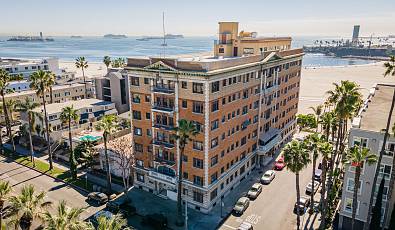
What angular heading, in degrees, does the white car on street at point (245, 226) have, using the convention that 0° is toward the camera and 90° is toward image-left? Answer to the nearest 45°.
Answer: approximately 45°

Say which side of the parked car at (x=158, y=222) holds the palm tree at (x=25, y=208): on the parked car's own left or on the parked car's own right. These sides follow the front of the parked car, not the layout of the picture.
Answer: on the parked car's own left

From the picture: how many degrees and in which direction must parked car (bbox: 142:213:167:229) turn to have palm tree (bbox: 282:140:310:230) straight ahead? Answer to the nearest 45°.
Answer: approximately 180°

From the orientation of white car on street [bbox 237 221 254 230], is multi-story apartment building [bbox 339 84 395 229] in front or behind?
behind

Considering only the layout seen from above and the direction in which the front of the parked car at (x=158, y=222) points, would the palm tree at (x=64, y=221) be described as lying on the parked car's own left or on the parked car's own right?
on the parked car's own left

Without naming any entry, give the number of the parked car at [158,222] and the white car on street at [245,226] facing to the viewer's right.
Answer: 0

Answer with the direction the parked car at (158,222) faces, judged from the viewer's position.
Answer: facing away from the viewer and to the left of the viewer

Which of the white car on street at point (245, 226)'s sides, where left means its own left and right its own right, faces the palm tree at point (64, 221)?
front

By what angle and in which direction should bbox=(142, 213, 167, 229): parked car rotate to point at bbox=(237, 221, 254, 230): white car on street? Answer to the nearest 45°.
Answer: approximately 135° to its right

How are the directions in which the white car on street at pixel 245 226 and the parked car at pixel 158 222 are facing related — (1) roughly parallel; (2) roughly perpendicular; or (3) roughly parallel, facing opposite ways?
roughly perpendicular

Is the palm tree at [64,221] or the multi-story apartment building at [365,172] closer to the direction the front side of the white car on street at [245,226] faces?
the palm tree
